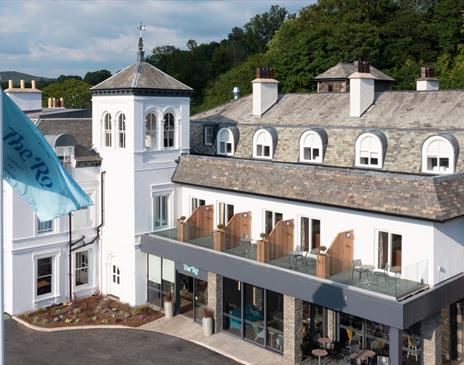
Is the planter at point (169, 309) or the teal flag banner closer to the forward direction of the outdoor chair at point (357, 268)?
the teal flag banner

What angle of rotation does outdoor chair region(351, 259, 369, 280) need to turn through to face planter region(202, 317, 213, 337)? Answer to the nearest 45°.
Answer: approximately 135° to its right

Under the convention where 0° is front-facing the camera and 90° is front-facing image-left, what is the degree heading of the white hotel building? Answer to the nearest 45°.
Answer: approximately 45°

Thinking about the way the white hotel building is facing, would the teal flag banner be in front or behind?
in front

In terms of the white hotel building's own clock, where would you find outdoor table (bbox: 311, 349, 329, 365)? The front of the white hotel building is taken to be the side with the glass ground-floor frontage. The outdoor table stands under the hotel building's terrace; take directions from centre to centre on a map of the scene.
The outdoor table is roughly at 10 o'clock from the white hotel building.

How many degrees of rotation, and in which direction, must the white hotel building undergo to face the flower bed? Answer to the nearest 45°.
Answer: approximately 45° to its right
